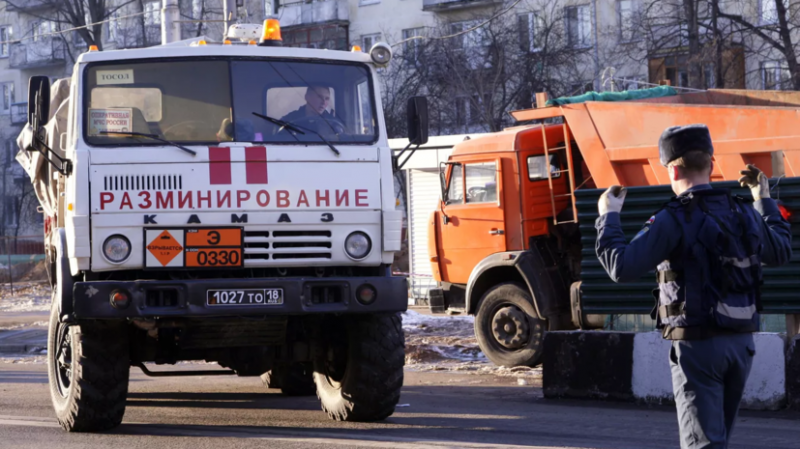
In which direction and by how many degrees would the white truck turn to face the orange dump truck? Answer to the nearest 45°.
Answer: approximately 135° to its left

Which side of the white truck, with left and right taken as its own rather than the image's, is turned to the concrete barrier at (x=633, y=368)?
left

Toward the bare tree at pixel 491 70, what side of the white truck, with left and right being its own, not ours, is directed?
back

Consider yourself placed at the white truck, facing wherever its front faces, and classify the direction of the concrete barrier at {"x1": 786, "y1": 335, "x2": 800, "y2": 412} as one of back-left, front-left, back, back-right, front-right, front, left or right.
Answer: left

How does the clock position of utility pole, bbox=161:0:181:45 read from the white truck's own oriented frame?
The utility pole is roughly at 6 o'clock from the white truck.

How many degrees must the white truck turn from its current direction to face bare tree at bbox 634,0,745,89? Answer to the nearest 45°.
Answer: approximately 135° to its left

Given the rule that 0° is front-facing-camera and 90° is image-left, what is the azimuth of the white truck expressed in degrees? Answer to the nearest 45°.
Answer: approximately 0°

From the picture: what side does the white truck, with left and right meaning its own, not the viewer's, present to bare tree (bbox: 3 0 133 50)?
back

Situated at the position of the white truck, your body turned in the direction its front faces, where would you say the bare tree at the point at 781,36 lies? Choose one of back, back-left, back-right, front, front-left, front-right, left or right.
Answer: back-left
